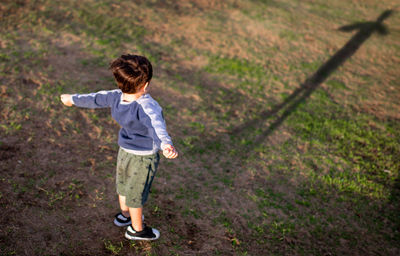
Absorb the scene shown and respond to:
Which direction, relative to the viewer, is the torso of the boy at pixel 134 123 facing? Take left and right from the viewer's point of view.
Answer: facing away from the viewer and to the right of the viewer
